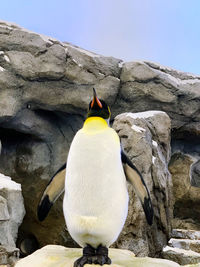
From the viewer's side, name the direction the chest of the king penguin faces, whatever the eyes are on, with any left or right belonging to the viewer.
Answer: facing the viewer

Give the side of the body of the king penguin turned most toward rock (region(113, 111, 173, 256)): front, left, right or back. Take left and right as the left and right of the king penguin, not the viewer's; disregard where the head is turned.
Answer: back

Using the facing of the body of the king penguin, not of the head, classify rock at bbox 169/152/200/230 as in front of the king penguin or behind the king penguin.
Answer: behind
